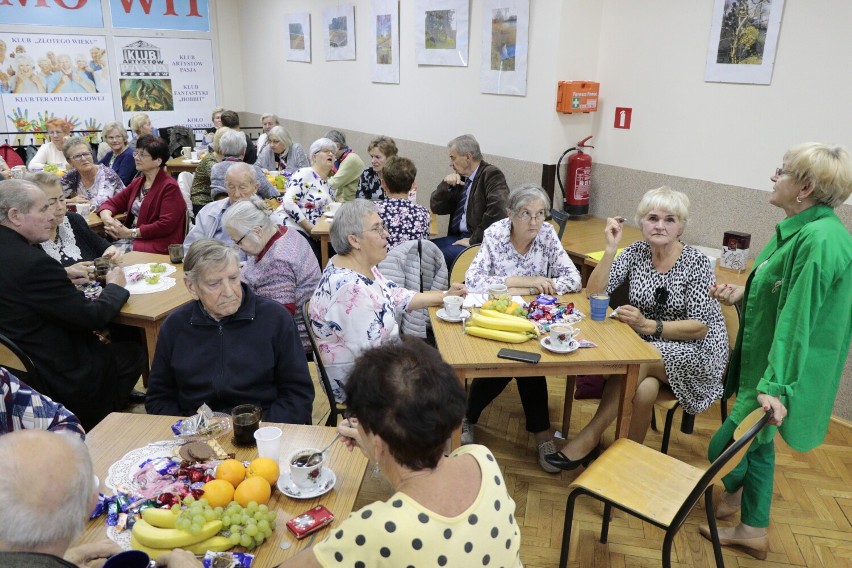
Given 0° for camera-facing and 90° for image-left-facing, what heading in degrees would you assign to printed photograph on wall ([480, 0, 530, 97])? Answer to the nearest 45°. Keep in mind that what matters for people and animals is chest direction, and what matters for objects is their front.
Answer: approximately 45°

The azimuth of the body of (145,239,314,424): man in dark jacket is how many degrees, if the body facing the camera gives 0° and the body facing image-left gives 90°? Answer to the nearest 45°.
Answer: approximately 0°

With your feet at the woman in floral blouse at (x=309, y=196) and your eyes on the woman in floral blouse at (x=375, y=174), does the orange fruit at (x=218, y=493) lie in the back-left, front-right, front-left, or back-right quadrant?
back-right

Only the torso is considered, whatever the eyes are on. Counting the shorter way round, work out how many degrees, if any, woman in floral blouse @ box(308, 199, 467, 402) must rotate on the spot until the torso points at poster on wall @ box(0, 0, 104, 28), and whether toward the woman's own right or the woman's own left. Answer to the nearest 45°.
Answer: approximately 135° to the woman's own left

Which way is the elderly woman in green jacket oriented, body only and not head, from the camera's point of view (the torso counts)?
to the viewer's left

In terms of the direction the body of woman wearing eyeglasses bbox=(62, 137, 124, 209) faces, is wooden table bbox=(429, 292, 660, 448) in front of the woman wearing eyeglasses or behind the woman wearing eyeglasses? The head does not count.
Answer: in front

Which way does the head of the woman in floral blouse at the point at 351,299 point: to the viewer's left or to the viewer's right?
to the viewer's right

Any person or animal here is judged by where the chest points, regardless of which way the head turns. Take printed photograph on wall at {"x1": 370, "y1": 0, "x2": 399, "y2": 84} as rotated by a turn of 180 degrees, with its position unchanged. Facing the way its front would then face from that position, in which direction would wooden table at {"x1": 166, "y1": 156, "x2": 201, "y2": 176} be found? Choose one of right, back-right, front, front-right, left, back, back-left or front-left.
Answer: back-left

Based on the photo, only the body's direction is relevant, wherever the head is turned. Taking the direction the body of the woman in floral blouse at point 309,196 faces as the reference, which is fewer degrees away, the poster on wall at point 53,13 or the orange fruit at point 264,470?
the orange fruit

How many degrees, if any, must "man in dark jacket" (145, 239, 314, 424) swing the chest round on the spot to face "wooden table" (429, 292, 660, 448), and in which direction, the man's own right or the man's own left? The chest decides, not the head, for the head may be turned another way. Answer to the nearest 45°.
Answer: approximately 90° to the man's own left

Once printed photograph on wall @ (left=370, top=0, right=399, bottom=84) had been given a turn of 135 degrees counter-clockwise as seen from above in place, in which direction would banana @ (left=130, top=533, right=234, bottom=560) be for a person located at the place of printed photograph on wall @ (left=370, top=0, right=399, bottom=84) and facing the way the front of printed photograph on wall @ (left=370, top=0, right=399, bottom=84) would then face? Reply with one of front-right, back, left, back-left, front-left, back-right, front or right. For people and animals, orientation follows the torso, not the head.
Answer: right
